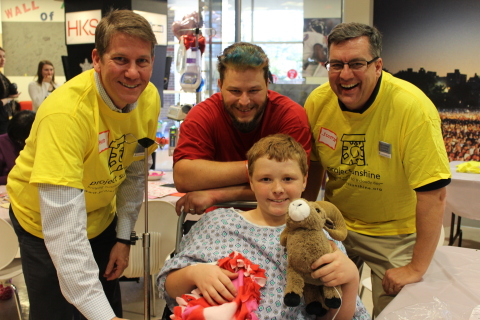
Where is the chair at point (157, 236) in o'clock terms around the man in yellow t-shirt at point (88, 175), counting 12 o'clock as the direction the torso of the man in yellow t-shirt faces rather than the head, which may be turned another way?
The chair is roughly at 8 o'clock from the man in yellow t-shirt.

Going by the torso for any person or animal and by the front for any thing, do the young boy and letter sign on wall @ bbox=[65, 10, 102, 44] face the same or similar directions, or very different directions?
same or similar directions

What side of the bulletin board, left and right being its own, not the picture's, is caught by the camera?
front

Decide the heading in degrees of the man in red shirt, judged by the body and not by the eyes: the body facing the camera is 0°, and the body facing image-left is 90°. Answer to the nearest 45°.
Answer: approximately 0°

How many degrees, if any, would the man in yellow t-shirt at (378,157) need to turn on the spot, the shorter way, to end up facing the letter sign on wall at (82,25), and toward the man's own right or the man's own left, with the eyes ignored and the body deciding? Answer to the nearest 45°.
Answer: approximately 90° to the man's own right

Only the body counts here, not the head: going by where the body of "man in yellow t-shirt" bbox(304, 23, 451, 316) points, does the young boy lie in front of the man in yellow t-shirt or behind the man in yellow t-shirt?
in front

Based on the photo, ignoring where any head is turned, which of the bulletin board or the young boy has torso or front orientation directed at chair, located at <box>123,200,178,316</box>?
the bulletin board

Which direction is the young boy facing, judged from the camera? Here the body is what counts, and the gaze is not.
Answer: toward the camera

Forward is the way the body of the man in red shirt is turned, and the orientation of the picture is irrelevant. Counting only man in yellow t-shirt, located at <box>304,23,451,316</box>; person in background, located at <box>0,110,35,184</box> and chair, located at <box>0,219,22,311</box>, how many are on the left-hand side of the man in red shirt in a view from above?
1

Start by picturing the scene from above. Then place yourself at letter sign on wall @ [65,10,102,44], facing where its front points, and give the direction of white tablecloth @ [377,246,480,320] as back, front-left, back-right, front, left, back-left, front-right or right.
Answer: front

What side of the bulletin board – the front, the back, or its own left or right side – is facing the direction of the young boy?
front

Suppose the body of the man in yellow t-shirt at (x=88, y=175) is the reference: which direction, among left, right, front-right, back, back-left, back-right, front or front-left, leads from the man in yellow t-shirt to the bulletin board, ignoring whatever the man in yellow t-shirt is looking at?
back-left

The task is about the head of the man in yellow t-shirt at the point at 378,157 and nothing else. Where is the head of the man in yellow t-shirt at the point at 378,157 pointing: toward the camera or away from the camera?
toward the camera

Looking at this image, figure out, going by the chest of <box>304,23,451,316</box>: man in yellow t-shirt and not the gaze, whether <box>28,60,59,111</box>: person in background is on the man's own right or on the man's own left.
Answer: on the man's own right

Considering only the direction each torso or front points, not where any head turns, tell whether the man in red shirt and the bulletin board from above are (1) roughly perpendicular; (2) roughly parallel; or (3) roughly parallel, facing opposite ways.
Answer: roughly parallel

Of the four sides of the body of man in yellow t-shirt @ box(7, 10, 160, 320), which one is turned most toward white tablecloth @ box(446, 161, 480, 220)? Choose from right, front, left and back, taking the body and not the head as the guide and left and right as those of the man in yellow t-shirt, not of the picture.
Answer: left

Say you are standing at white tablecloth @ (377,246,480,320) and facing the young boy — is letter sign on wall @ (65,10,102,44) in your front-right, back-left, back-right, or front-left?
front-right
